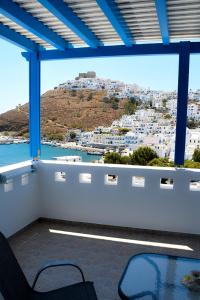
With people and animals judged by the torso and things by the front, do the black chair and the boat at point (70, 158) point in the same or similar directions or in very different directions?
very different directions

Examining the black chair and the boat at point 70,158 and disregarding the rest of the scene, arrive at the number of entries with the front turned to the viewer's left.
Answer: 1

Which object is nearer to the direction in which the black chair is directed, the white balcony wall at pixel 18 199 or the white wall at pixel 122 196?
the white wall

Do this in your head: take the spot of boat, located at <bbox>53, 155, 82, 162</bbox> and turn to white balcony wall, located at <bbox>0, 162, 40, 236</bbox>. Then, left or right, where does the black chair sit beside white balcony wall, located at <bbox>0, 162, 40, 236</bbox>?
left

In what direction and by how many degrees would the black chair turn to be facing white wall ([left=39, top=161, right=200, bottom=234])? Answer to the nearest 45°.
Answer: approximately 45° to its left
